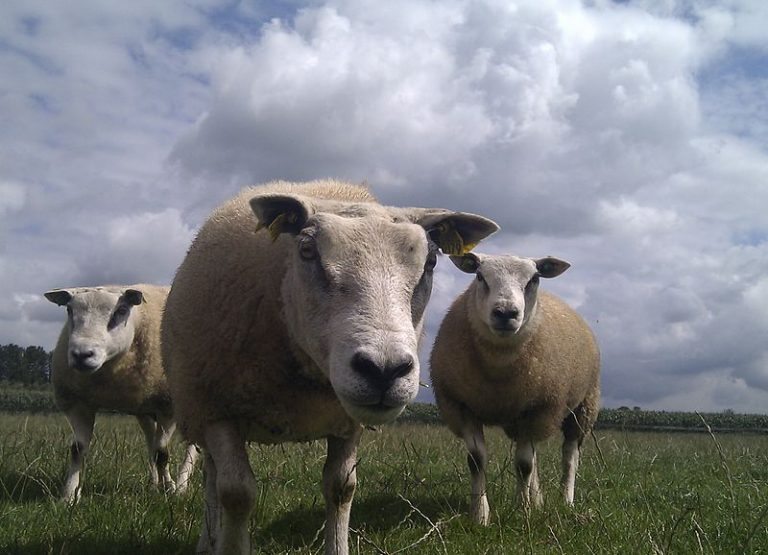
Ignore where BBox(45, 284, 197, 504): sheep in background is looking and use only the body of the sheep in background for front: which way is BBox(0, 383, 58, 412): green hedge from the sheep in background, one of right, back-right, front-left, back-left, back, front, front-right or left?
back-right

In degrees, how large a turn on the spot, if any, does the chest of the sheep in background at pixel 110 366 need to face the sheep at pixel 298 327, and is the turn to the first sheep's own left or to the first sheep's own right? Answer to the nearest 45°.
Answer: approximately 45° to the first sheep's own left

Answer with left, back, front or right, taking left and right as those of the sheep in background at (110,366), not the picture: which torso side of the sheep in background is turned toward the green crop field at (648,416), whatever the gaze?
back

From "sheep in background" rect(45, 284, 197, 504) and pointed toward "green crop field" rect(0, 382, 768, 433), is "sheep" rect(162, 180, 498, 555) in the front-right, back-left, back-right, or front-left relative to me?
back-right

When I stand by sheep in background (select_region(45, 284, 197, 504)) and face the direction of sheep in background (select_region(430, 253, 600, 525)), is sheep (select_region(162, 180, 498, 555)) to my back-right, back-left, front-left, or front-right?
front-right

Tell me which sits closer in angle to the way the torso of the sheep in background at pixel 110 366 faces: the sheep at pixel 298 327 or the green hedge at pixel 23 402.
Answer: the sheep

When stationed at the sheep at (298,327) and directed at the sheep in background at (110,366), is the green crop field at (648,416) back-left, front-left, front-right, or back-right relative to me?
front-right

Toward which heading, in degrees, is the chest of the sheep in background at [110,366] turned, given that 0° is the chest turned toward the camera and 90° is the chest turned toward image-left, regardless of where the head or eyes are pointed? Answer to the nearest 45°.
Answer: approximately 45°

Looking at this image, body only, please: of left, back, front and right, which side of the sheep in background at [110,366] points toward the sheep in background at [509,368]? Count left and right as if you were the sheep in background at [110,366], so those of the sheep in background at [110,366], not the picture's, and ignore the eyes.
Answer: left

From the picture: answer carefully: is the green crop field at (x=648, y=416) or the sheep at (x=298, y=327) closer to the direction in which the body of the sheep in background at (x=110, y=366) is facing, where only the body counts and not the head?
the sheep
